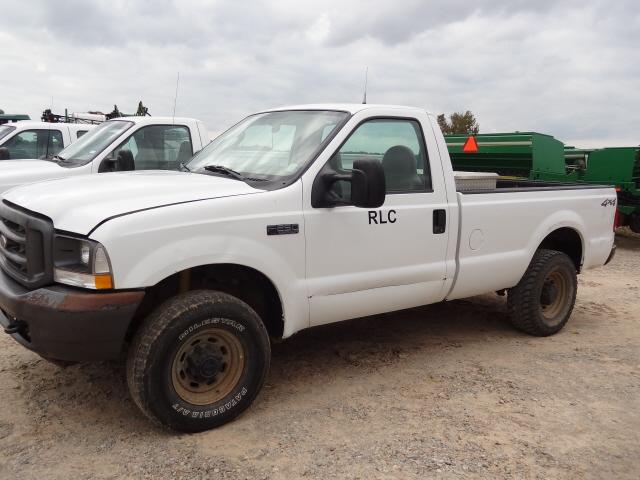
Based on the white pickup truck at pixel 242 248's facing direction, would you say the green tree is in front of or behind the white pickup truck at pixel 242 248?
behind

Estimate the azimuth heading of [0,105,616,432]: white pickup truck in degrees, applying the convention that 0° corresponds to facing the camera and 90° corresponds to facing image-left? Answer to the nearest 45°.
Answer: approximately 45°

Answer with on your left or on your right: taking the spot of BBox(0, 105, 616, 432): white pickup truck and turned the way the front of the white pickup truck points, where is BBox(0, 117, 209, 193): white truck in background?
on your right

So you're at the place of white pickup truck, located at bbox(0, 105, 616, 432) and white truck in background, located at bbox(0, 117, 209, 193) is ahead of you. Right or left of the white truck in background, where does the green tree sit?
right
